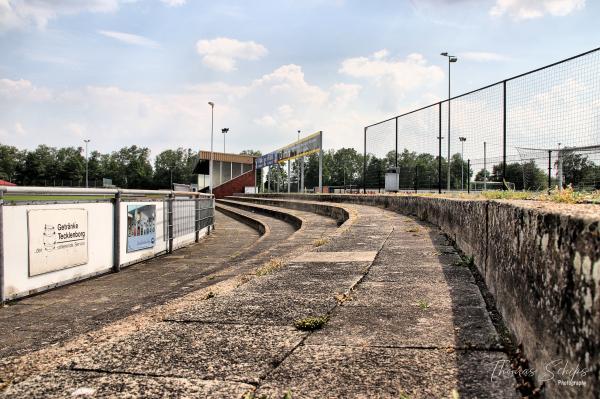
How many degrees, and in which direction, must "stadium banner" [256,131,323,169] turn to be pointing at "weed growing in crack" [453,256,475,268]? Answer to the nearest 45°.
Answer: approximately 45° to its left

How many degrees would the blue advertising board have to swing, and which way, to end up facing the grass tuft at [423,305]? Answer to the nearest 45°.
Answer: approximately 45° to its right

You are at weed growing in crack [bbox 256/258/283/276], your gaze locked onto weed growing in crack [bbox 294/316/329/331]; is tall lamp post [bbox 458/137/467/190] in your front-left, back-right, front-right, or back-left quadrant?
back-left

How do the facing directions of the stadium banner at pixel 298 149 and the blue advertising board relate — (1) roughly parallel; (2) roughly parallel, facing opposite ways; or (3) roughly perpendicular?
roughly perpendicular

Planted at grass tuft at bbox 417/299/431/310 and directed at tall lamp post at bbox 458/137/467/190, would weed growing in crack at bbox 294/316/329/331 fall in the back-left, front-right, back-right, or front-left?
back-left

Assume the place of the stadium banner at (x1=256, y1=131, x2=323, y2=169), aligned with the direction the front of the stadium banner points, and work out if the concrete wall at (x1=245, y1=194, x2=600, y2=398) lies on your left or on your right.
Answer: on your left

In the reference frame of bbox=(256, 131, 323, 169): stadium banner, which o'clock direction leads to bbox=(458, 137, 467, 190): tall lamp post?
The tall lamp post is roughly at 10 o'clock from the stadium banner.

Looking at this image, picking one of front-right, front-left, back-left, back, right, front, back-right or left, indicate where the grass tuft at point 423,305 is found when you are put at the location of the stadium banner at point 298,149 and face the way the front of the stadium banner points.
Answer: front-left

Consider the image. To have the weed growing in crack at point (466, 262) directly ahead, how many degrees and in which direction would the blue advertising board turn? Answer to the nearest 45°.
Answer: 0° — it already faces it

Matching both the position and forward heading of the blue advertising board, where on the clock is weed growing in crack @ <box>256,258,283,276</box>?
The weed growing in crack is roughly at 1 o'clock from the blue advertising board.
